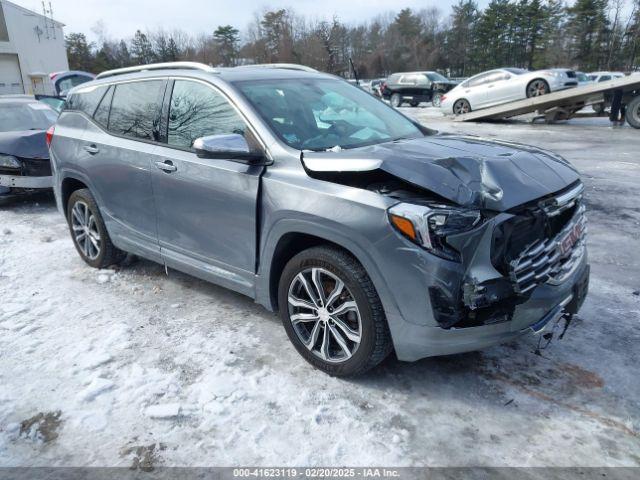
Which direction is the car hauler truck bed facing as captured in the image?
to the viewer's right

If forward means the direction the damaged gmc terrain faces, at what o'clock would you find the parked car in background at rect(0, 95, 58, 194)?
The parked car in background is roughly at 6 o'clock from the damaged gmc terrain.

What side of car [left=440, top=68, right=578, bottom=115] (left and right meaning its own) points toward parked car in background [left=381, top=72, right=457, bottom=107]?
back

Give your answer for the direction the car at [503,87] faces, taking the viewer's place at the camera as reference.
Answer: facing the viewer and to the right of the viewer

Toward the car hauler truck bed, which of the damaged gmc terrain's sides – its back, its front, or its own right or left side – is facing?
left

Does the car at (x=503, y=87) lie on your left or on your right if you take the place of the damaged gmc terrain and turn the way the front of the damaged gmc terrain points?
on your left

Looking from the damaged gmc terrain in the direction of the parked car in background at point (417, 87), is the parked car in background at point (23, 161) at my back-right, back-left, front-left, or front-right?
front-left

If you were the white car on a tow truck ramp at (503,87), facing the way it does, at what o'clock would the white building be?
The white building is roughly at 5 o'clock from the white car on a tow truck ramp.

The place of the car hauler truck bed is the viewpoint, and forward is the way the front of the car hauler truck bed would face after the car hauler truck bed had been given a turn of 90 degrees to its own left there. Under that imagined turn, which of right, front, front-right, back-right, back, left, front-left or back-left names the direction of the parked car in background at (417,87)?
front-left

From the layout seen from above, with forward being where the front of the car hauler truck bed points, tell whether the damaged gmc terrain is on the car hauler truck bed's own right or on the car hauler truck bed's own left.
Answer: on the car hauler truck bed's own right

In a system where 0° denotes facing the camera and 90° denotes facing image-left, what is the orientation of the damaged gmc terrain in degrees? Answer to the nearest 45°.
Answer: approximately 315°

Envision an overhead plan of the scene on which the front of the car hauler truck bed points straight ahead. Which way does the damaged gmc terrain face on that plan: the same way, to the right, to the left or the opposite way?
the same way

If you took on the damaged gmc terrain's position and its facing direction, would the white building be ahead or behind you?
behind
